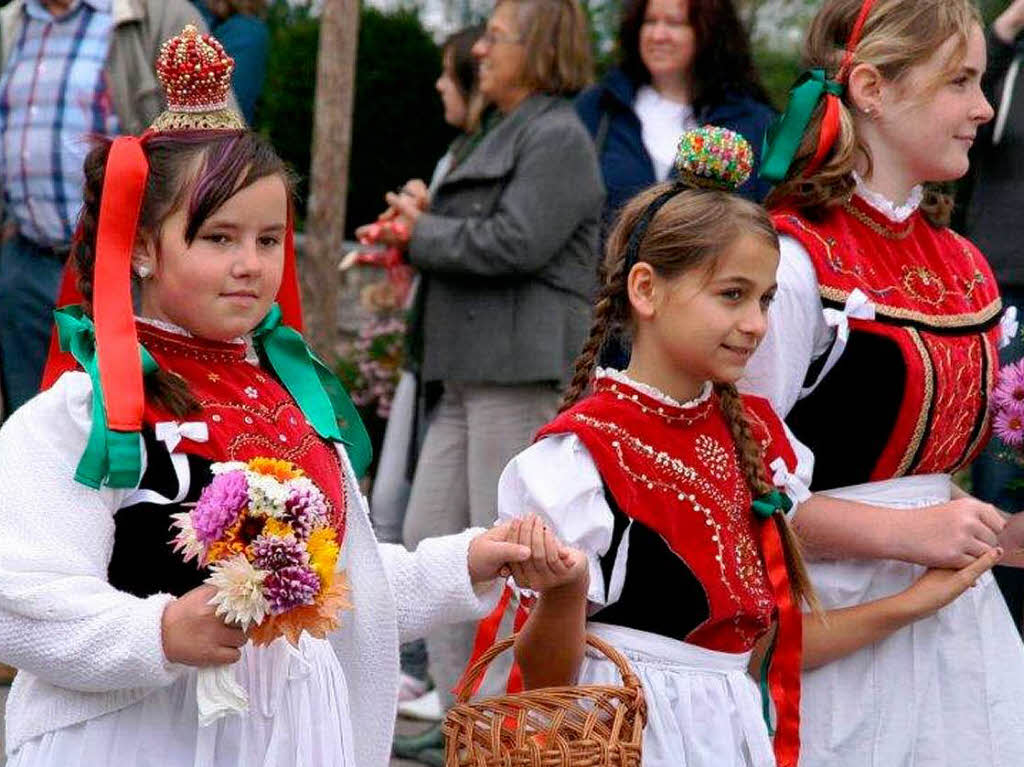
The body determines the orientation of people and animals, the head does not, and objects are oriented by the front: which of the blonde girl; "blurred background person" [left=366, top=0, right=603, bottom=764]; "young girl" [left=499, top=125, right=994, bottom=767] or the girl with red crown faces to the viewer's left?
the blurred background person

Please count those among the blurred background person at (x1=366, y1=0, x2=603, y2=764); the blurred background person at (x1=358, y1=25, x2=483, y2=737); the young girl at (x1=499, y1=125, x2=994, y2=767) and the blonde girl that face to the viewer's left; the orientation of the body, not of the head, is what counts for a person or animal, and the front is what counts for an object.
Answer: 2

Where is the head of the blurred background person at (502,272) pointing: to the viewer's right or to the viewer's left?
to the viewer's left

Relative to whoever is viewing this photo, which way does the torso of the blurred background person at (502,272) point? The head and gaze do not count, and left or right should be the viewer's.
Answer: facing to the left of the viewer

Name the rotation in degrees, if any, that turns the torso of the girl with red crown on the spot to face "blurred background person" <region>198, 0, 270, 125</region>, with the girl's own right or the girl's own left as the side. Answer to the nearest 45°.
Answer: approximately 135° to the girl's own left

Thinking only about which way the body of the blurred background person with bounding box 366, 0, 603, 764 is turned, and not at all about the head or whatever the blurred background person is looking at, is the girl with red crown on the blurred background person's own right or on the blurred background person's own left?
on the blurred background person's own left

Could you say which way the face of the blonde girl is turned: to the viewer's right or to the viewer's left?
to the viewer's right

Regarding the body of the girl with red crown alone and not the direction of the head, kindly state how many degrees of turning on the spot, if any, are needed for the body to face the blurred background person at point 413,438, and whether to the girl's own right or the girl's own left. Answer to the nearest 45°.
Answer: approximately 135° to the girl's own left

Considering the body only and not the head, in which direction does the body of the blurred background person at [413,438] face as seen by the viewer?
to the viewer's left

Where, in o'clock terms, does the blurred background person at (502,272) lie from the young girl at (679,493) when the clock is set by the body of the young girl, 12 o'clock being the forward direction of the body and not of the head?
The blurred background person is roughly at 7 o'clock from the young girl.

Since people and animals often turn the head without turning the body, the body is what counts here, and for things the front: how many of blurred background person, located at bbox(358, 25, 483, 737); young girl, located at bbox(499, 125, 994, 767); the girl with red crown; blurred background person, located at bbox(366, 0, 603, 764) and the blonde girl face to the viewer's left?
2

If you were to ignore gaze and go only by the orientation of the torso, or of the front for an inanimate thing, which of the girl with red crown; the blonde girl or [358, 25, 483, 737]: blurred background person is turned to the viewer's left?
the blurred background person

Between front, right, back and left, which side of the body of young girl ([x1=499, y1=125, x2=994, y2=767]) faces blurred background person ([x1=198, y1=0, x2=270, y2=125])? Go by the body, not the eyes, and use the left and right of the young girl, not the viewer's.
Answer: back
